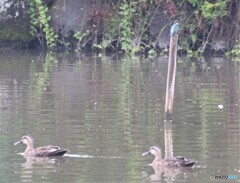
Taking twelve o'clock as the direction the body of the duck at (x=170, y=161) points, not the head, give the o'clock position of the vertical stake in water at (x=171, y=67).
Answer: The vertical stake in water is roughly at 3 o'clock from the duck.

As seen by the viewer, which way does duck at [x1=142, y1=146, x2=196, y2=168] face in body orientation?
to the viewer's left

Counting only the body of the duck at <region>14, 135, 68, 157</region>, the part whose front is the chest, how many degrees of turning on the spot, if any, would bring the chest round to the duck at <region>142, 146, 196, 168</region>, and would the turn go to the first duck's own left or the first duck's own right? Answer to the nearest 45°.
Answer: approximately 135° to the first duck's own left

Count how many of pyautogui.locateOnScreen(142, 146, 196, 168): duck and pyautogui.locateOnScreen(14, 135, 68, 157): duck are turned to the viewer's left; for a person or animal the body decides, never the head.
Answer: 2

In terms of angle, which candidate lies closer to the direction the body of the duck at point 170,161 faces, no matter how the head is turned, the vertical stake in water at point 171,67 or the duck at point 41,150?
the duck

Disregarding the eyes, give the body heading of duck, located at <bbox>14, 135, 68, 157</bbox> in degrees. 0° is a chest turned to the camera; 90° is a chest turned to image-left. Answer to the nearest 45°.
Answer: approximately 90°

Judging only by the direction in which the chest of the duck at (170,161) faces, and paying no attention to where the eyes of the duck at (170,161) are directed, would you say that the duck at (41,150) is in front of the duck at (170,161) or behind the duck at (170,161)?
in front

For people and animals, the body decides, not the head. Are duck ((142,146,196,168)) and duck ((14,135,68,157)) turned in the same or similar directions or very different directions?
same or similar directions

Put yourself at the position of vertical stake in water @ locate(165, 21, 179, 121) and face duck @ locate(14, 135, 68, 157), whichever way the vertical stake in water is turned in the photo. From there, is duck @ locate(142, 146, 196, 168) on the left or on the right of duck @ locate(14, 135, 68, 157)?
left

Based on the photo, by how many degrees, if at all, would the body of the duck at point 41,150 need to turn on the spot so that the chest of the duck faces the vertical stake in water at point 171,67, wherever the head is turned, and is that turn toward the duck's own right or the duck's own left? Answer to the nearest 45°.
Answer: approximately 135° to the duck's own right
